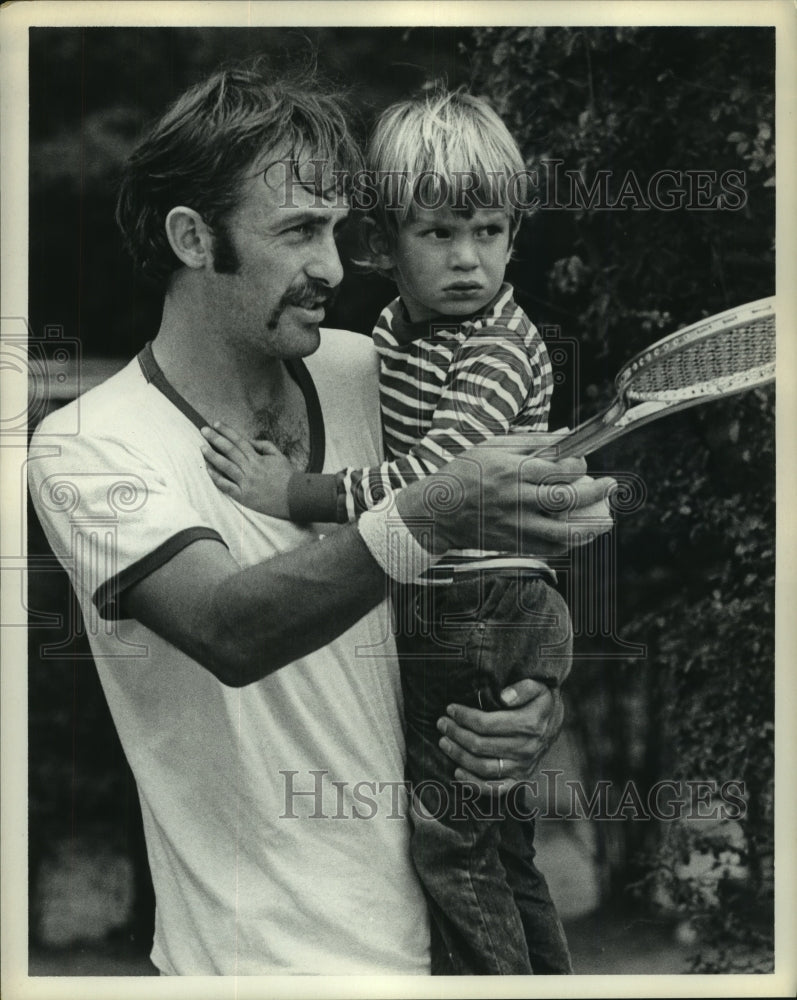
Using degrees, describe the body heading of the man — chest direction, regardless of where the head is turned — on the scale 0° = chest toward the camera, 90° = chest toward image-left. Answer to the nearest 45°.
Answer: approximately 315°
